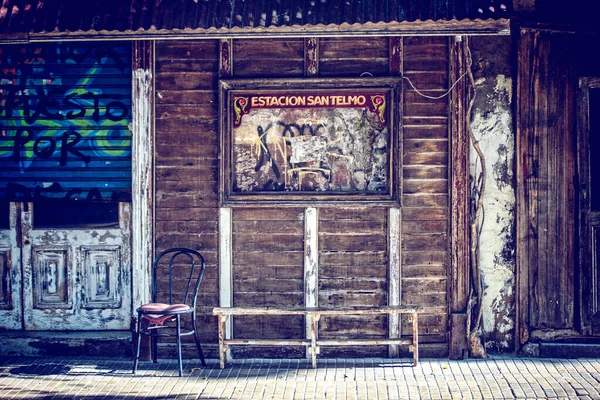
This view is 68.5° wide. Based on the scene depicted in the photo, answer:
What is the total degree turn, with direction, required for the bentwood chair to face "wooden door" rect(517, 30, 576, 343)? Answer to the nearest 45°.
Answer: approximately 135° to its left

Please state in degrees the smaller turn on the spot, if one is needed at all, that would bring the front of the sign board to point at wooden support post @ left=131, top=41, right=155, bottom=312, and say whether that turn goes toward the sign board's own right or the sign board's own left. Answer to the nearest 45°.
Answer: approximately 90° to the sign board's own right

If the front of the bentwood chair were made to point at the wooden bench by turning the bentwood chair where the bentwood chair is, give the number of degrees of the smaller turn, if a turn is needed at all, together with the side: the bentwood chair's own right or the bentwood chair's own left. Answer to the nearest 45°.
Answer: approximately 90° to the bentwood chair's own left

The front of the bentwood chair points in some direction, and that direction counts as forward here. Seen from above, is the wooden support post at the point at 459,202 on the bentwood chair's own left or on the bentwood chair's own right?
on the bentwood chair's own left

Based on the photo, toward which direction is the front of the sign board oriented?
toward the camera

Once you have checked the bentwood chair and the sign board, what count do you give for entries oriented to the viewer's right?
0

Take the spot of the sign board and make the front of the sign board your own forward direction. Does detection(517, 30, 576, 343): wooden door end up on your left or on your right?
on your left

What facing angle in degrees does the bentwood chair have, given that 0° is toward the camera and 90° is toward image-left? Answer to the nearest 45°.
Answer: approximately 45°

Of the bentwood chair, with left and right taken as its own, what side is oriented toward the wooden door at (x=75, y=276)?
right

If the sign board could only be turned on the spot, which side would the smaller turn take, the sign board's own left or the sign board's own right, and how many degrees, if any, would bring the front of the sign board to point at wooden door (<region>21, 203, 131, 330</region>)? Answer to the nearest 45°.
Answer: approximately 90° to the sign board's own right

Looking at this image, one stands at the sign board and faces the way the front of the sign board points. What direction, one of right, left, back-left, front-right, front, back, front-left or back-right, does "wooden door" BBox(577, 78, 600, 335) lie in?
left
